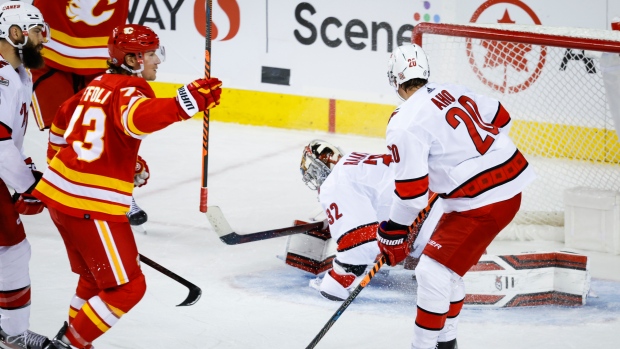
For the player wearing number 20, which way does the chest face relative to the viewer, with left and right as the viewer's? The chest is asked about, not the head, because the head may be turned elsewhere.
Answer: facing away from the viewer and to the left of the viewer

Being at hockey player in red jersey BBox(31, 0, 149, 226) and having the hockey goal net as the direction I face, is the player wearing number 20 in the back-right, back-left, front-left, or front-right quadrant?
front-right

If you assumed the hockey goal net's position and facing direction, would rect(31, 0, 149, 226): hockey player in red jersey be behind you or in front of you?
in front

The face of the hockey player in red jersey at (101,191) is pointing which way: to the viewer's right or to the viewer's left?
to the viewer's right

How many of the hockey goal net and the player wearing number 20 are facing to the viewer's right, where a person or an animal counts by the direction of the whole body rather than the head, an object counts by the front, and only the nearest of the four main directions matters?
0

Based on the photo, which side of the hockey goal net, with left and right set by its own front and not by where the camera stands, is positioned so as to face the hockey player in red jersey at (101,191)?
front

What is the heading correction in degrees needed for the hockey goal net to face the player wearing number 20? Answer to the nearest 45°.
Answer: approximately 45° to its left

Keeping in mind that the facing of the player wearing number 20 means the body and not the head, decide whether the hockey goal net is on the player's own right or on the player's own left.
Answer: on the player's own right

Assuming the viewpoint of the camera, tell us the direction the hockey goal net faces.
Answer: facing the viewer and to the left of the viewer

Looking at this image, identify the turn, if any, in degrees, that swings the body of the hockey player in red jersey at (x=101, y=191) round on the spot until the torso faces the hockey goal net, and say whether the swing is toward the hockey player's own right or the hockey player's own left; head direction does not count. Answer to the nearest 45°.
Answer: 0° — they already face it
